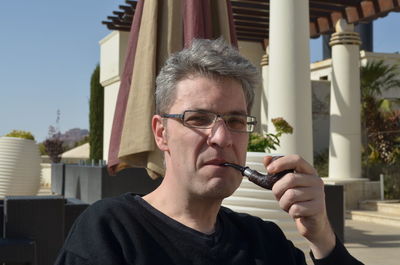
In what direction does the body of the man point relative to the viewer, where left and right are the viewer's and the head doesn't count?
facing the viewer and to the right of the viewer

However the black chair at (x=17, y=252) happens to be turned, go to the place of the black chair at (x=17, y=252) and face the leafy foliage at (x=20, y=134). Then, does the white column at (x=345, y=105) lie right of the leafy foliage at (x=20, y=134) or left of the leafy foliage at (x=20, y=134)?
right

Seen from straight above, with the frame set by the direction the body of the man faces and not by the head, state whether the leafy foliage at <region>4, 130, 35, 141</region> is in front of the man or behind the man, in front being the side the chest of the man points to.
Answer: behind
